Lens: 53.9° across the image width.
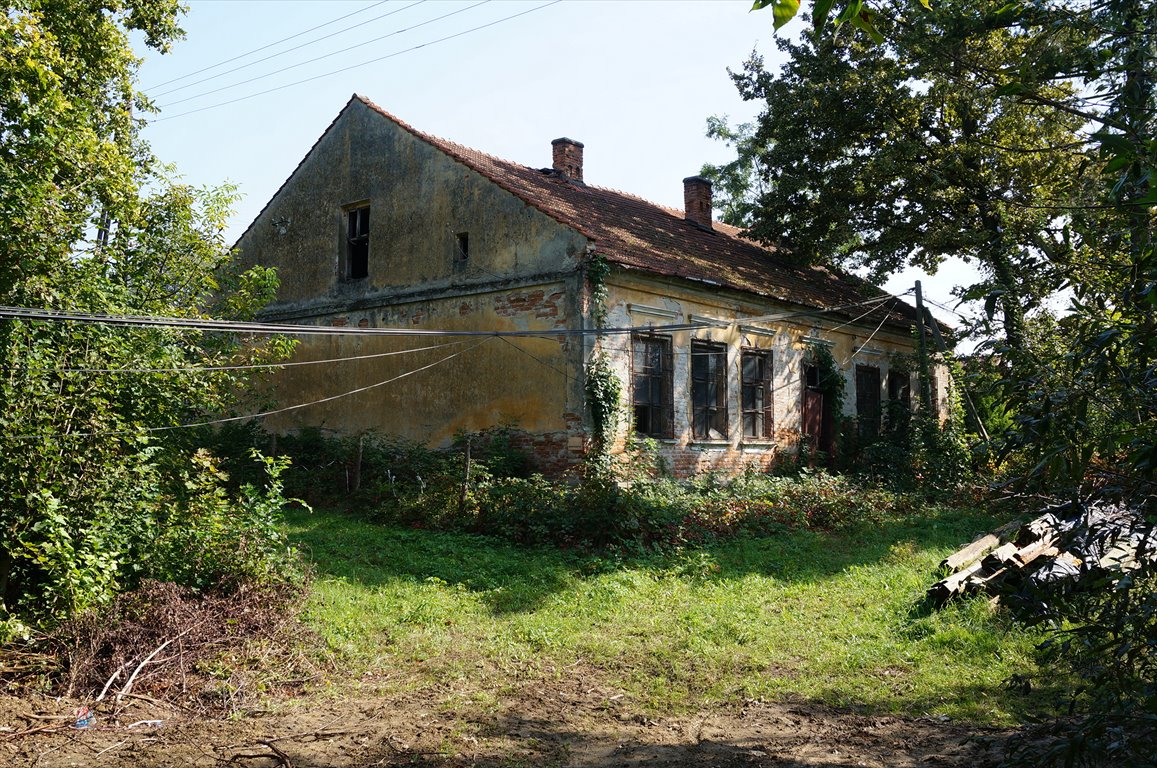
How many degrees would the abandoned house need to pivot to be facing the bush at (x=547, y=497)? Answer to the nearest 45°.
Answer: approximately 45° to its right

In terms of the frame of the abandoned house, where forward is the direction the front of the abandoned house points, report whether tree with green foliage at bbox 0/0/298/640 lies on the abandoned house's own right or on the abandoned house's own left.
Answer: on the abandoned house's own right

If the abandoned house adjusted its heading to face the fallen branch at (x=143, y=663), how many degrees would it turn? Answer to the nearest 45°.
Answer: approximately 45° to its right

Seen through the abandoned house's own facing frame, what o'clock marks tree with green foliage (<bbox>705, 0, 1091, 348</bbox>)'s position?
The tree with green foliage is roughly at 10 o'clock from the abandoned house.

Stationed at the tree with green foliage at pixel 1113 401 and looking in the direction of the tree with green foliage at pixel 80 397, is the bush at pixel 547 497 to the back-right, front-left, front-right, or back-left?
front-right
